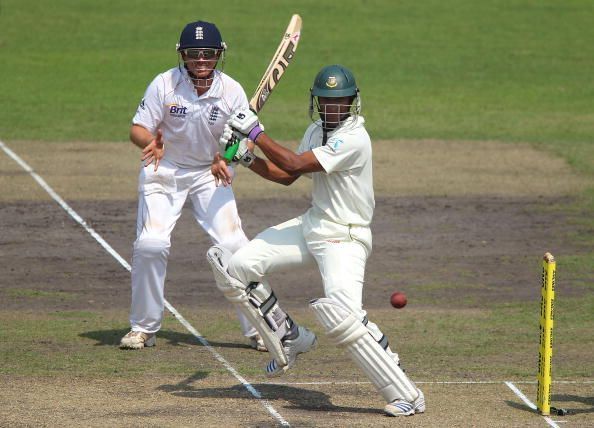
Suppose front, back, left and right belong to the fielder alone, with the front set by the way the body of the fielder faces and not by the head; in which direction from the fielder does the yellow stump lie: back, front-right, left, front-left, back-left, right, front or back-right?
front-left

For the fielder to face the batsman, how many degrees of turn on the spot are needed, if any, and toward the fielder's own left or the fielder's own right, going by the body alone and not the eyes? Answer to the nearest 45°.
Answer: approximately 45° to the fielder's own left

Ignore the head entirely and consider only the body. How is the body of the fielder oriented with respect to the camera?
toward the camera

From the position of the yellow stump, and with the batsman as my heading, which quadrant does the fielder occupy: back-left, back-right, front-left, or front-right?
front-right

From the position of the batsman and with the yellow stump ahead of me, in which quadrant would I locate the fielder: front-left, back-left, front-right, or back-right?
back-left

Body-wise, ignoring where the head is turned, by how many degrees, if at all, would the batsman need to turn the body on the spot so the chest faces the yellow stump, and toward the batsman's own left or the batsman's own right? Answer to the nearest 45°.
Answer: approximately 135° to the batsman's own left

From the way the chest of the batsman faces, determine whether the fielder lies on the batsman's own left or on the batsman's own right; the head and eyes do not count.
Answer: on the batsman's own right

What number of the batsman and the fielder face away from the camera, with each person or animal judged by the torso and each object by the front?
0

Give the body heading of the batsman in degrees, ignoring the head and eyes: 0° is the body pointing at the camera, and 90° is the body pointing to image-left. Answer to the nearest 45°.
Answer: approximately 45°
